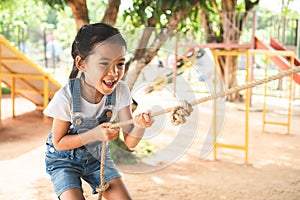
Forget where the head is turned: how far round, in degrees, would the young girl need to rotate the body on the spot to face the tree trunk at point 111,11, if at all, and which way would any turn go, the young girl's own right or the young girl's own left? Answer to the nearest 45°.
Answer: approximately 135° to the young girl's own left

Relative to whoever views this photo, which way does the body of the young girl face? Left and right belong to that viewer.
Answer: facing the viewer and to the right of the viewer

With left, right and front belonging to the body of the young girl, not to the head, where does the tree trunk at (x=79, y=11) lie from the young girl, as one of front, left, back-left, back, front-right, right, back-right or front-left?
back-left

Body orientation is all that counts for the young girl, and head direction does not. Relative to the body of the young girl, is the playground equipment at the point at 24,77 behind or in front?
behind
